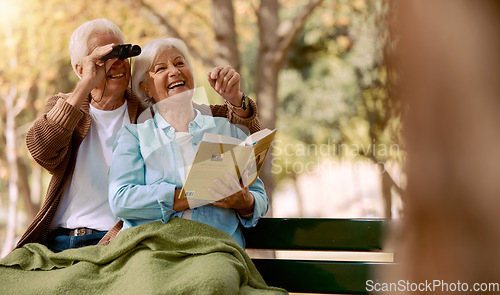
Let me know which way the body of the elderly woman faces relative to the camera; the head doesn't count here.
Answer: toward the camera

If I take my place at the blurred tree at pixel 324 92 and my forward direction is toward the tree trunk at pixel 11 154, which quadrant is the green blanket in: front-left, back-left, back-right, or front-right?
front-left

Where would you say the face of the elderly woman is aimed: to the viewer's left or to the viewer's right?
to the viewer's right

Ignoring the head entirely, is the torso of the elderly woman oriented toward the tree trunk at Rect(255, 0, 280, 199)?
no

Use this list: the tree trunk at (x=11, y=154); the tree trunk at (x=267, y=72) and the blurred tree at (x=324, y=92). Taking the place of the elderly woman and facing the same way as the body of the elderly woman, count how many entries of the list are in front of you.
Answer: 0

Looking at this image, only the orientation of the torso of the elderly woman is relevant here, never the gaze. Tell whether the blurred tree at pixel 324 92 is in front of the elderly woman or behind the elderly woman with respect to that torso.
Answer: behind
